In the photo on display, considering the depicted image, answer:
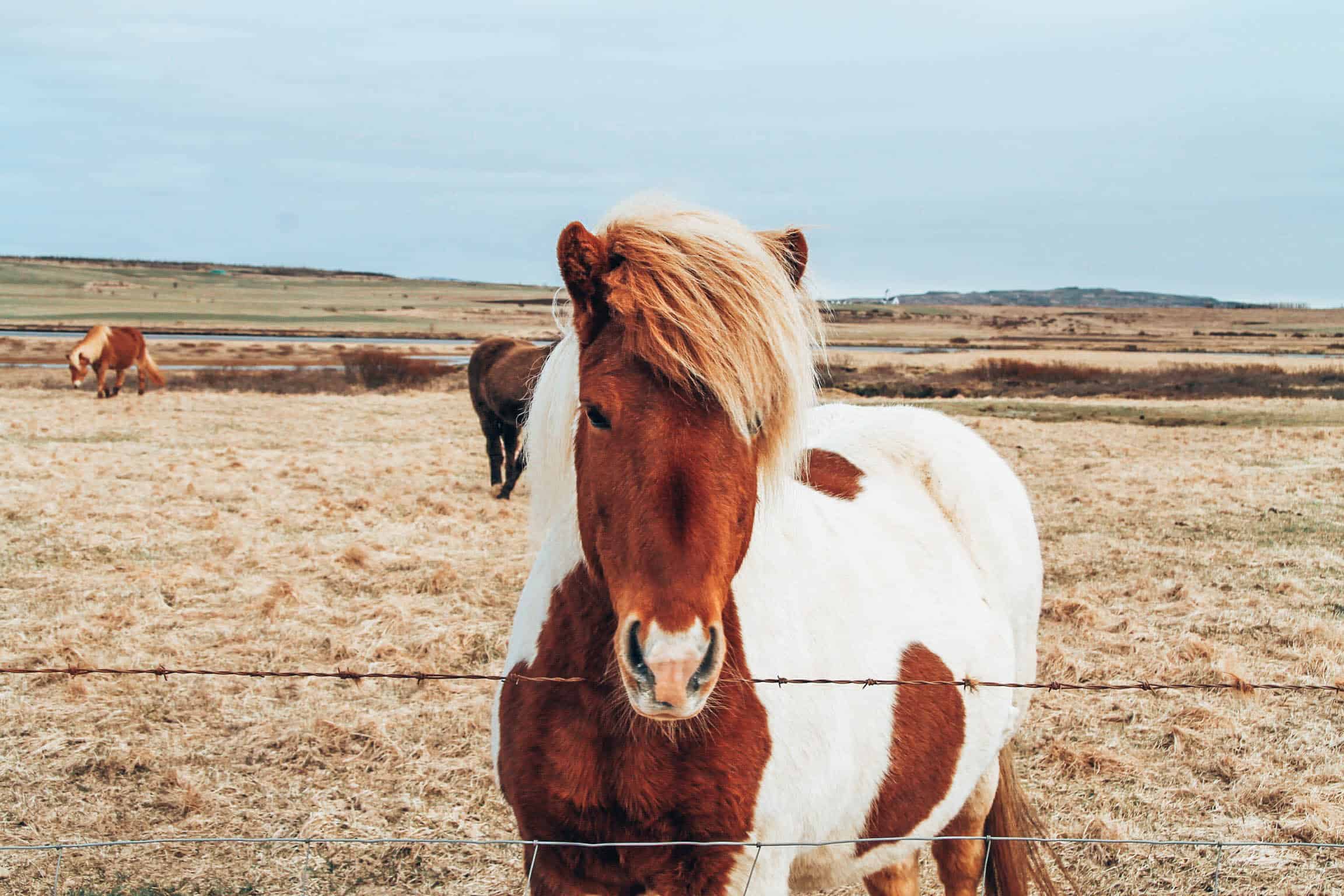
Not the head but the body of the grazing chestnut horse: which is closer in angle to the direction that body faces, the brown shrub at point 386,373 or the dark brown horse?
the dark brown horse

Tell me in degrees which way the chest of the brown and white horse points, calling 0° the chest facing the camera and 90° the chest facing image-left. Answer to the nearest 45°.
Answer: approximately 45°

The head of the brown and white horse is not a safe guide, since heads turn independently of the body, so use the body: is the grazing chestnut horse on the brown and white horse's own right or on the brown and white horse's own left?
on the brown and white horse's own right

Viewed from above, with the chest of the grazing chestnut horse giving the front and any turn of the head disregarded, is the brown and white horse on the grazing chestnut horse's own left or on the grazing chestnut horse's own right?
on the grazing chestnut horse's own left

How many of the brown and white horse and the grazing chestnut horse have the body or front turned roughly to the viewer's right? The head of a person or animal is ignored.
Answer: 0

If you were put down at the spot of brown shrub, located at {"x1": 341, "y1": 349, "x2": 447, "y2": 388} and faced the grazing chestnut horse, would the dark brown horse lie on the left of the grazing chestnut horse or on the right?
left

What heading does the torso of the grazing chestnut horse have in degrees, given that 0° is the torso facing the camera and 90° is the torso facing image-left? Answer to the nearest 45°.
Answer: approximately 45°

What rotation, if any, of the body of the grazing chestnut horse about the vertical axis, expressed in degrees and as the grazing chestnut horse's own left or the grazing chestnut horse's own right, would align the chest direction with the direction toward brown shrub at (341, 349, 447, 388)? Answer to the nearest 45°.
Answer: approximately 180°

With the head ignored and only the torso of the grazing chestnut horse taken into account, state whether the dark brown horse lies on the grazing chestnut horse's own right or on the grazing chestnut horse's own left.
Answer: on the grazing chestnut horse's own left
